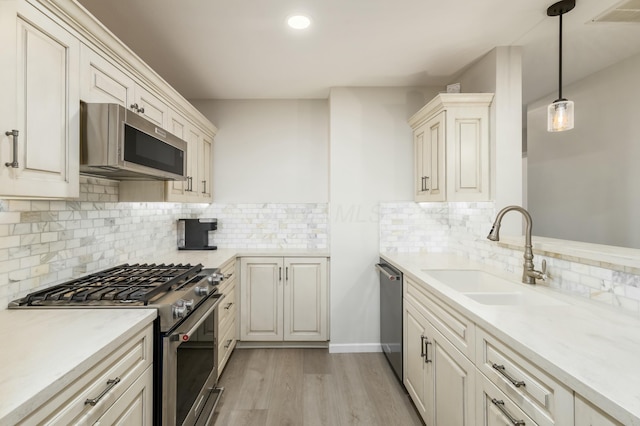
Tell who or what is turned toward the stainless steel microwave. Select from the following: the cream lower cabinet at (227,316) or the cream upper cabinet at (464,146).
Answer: the cream upper cabinet

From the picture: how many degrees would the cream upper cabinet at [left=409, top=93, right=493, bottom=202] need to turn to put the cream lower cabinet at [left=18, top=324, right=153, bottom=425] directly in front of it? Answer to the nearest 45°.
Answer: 0° — it already faces it

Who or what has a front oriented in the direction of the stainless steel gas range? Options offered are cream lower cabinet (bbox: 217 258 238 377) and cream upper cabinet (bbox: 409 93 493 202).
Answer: the cream upper cabinet

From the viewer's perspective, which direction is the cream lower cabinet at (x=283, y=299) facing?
toward the camera

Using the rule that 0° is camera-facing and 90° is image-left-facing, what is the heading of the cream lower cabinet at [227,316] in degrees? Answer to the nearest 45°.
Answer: approximately 270°

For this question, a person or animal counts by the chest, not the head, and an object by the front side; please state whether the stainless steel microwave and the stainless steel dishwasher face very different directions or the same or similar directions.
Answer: very different directions

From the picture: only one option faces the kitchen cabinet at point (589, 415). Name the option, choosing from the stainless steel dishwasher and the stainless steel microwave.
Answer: the stainless steel microwave

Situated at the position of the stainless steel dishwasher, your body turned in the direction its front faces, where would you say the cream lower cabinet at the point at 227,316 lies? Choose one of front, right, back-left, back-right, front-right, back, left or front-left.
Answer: front

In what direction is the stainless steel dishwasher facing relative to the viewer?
to the viewer's left

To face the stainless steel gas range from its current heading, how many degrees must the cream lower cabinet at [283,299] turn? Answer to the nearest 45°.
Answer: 0° — it already faces it

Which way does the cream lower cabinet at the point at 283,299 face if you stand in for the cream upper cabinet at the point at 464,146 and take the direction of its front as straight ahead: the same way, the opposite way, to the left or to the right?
to the left

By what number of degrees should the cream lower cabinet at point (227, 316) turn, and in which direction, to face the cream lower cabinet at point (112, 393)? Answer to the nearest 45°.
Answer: approximately 90° to its right

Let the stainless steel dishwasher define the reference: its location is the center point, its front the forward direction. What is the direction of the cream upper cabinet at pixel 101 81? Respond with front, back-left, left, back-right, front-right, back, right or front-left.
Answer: front-left

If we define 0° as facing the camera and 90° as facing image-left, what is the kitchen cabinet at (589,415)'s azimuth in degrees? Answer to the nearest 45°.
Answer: approximately 45°

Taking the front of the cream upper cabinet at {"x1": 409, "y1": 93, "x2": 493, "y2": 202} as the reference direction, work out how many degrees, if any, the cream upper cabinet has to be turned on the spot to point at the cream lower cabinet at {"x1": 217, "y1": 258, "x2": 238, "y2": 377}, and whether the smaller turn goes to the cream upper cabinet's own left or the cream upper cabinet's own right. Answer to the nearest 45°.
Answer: approximately 45° to the cream upper cabinet's own right
